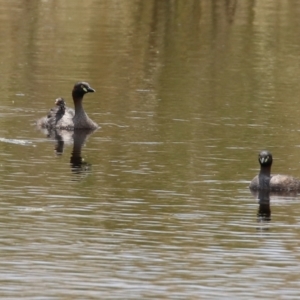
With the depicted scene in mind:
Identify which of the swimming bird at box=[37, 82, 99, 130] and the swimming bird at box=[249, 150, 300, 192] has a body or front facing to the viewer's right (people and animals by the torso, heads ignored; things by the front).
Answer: the swimming bird at box=[37, 82, 99, 130]

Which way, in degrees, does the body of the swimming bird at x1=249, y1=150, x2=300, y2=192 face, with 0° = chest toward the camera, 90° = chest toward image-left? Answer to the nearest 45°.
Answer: approximately 45°

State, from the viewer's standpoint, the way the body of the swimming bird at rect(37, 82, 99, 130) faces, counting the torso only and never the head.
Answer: to the viewer's right

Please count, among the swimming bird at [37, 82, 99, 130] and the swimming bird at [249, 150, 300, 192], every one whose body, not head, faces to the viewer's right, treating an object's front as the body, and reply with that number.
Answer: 1
